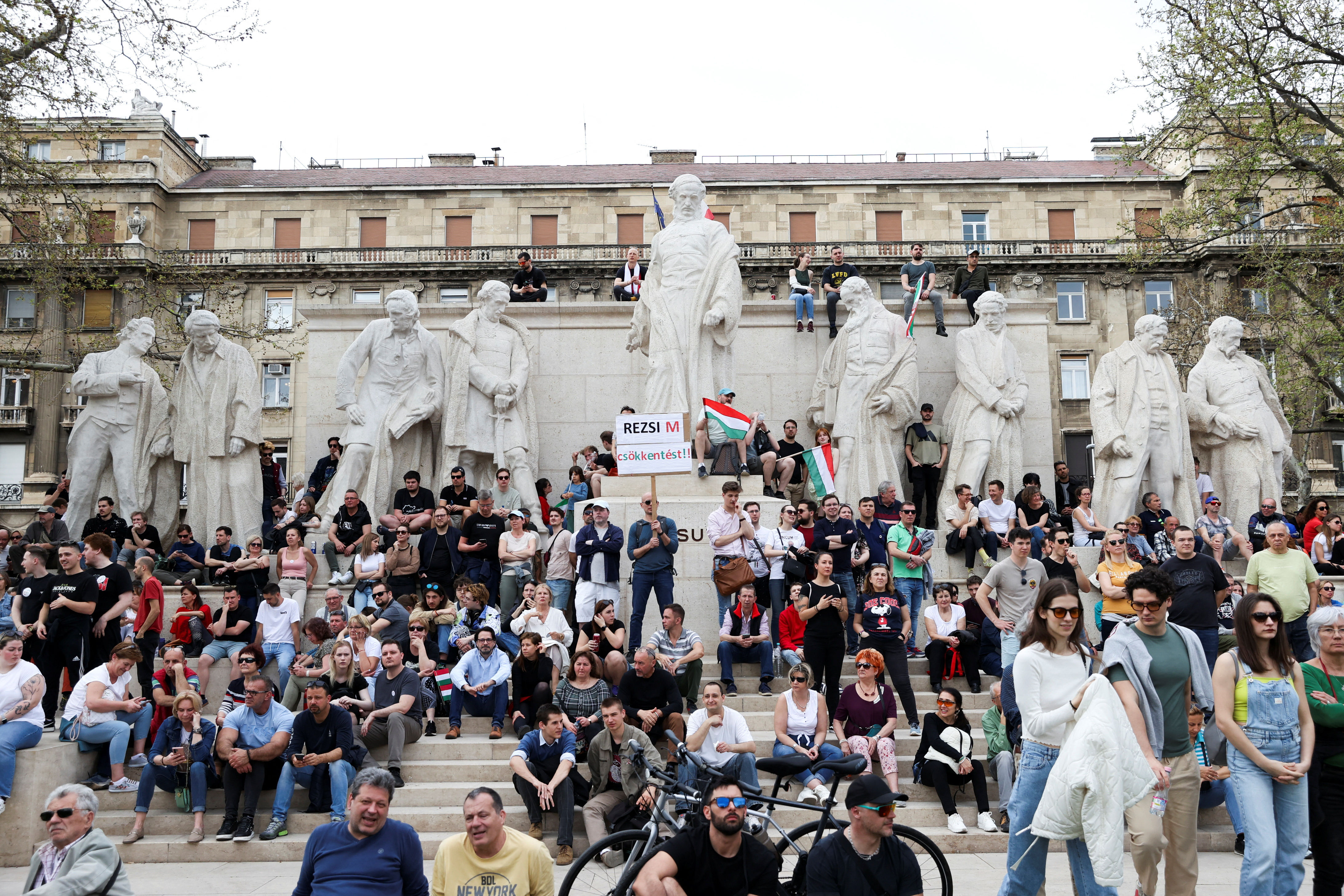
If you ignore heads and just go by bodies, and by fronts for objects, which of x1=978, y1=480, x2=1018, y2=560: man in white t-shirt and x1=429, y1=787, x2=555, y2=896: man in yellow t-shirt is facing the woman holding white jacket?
the man in white t-shirt

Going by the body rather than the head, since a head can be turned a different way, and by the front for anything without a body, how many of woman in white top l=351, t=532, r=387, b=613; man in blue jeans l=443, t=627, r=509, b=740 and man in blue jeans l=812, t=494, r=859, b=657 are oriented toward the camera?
3

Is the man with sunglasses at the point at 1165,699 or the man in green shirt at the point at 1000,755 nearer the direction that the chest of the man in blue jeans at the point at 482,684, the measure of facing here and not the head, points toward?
the man with sunglasses

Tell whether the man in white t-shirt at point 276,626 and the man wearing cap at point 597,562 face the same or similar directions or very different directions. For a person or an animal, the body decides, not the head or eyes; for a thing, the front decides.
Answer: same or similar directions

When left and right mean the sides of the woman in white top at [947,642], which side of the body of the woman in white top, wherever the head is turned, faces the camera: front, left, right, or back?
front

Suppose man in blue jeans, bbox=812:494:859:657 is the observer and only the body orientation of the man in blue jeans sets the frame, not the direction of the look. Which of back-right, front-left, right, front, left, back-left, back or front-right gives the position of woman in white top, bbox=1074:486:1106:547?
back-left

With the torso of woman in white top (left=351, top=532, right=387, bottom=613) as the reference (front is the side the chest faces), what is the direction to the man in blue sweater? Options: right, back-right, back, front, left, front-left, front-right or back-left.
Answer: front

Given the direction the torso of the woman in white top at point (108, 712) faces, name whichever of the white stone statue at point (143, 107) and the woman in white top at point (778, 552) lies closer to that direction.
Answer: the woman in white top

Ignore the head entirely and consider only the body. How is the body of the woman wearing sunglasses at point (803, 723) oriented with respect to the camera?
toward the camera

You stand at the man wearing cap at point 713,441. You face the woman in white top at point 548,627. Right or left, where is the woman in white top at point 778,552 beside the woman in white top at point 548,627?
left

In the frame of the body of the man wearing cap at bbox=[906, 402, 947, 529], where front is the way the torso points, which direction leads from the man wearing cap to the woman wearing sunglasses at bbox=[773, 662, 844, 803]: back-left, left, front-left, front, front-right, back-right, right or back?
front

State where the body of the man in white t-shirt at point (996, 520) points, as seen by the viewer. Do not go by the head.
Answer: toward the camera

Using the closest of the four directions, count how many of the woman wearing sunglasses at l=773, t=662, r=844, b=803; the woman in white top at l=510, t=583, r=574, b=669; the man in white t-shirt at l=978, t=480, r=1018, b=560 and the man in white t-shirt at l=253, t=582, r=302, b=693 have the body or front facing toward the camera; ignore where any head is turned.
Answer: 4

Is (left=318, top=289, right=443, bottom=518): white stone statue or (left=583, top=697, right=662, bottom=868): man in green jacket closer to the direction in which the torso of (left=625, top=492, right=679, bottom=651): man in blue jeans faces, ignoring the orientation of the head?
the man in green jacket

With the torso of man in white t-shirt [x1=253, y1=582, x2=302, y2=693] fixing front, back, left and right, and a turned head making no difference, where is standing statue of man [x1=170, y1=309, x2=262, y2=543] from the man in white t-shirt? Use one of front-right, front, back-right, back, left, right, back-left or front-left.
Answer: back

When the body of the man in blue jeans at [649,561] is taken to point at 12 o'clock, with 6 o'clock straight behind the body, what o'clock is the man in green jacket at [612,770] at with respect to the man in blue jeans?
The man in green jacket is roughly at 12 o'clock from the man in blue jeans.

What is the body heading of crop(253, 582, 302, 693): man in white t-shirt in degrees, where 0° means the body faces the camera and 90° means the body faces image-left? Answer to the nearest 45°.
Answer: approximately 0°

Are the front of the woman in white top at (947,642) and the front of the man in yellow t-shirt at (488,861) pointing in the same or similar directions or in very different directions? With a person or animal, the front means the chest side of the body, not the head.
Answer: same or similar directions

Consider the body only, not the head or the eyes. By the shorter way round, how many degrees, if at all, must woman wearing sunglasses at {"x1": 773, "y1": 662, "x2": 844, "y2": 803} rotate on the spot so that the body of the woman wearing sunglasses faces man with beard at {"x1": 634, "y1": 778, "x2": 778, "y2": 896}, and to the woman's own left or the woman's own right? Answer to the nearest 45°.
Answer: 0° — they already face them

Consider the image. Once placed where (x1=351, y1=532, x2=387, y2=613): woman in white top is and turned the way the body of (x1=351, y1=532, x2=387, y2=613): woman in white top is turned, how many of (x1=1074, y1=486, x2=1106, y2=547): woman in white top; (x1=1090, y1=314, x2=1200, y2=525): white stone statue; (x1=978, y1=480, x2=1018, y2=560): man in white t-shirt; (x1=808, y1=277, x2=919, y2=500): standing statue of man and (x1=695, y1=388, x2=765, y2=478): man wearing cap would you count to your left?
5

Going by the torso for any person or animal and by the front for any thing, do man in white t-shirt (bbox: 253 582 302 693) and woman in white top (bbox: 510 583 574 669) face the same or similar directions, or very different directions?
same or similar directions
